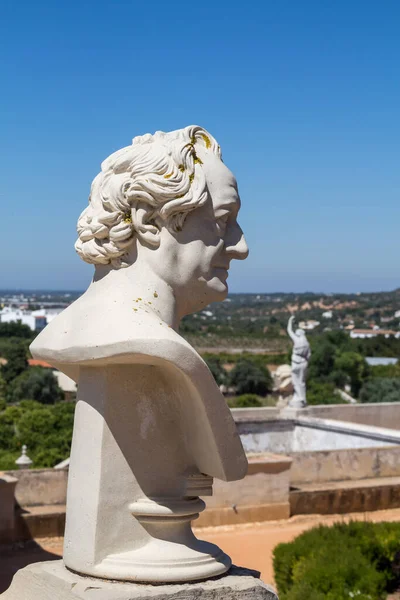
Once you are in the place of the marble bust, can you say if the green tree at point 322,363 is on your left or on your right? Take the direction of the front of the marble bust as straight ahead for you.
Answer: on your left

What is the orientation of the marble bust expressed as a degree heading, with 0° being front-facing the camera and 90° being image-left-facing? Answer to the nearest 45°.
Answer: approximately 270°

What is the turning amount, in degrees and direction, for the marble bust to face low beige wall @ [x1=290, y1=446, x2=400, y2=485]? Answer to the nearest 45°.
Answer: approximately 90° to its left

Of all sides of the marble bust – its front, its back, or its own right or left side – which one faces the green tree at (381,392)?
left

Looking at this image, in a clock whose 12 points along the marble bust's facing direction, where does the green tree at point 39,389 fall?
The green tree is roughly at 9 o'clock from the marble bust.
